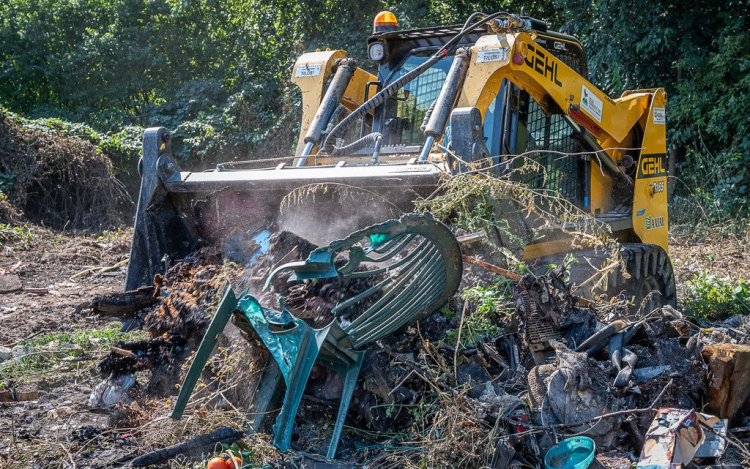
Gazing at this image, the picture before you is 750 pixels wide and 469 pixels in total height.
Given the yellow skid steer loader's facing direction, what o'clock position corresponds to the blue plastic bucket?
The blue plastic bucket is roughly at 10 o'clock from the yellow skid steer loader.

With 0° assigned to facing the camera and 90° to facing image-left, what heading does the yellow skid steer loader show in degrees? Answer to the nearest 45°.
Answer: approximately 45°

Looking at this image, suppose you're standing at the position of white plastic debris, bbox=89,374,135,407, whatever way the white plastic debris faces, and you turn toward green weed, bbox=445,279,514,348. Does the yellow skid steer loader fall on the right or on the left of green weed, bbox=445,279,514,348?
left

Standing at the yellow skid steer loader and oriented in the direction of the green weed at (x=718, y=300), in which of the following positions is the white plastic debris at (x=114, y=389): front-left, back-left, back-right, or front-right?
back-right

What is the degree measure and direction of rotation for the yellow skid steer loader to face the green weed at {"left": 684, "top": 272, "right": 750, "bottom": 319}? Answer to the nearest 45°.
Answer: approximately 135° to its left

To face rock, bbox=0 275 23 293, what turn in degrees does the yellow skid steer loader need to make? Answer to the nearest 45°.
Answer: approximately 90° to its right

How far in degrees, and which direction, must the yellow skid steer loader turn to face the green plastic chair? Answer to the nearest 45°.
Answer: approximately 45° to its left

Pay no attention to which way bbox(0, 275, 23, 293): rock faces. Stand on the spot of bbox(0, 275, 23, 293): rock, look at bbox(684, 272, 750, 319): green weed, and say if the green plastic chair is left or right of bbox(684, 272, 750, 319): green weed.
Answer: right

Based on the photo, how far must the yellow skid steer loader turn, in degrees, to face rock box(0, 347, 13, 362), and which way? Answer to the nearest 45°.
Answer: approximately 45° to its right

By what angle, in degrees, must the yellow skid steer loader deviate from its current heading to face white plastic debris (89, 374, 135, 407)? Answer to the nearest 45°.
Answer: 0° — it already faces it
